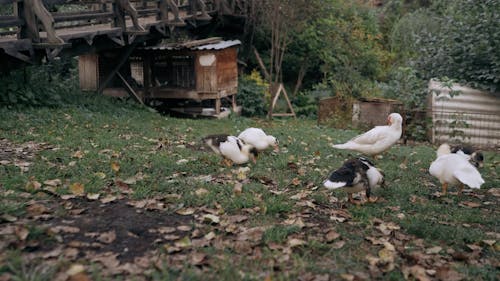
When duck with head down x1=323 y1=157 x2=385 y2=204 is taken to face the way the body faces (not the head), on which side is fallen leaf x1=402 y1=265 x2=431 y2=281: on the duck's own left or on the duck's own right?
on the duck's own right

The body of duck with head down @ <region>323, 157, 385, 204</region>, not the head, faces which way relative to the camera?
to the viewer's right

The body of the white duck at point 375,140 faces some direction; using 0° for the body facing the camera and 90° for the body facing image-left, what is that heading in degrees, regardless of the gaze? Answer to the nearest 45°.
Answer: approximately 270°

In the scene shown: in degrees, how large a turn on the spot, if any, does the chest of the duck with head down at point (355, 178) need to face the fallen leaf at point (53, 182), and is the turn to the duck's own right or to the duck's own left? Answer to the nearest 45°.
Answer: approximately 180°

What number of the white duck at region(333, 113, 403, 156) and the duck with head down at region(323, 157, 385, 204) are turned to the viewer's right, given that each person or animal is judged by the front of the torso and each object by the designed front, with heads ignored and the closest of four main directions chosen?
2

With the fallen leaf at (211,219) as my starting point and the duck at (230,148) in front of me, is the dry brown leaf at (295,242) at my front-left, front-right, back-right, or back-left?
back-right
